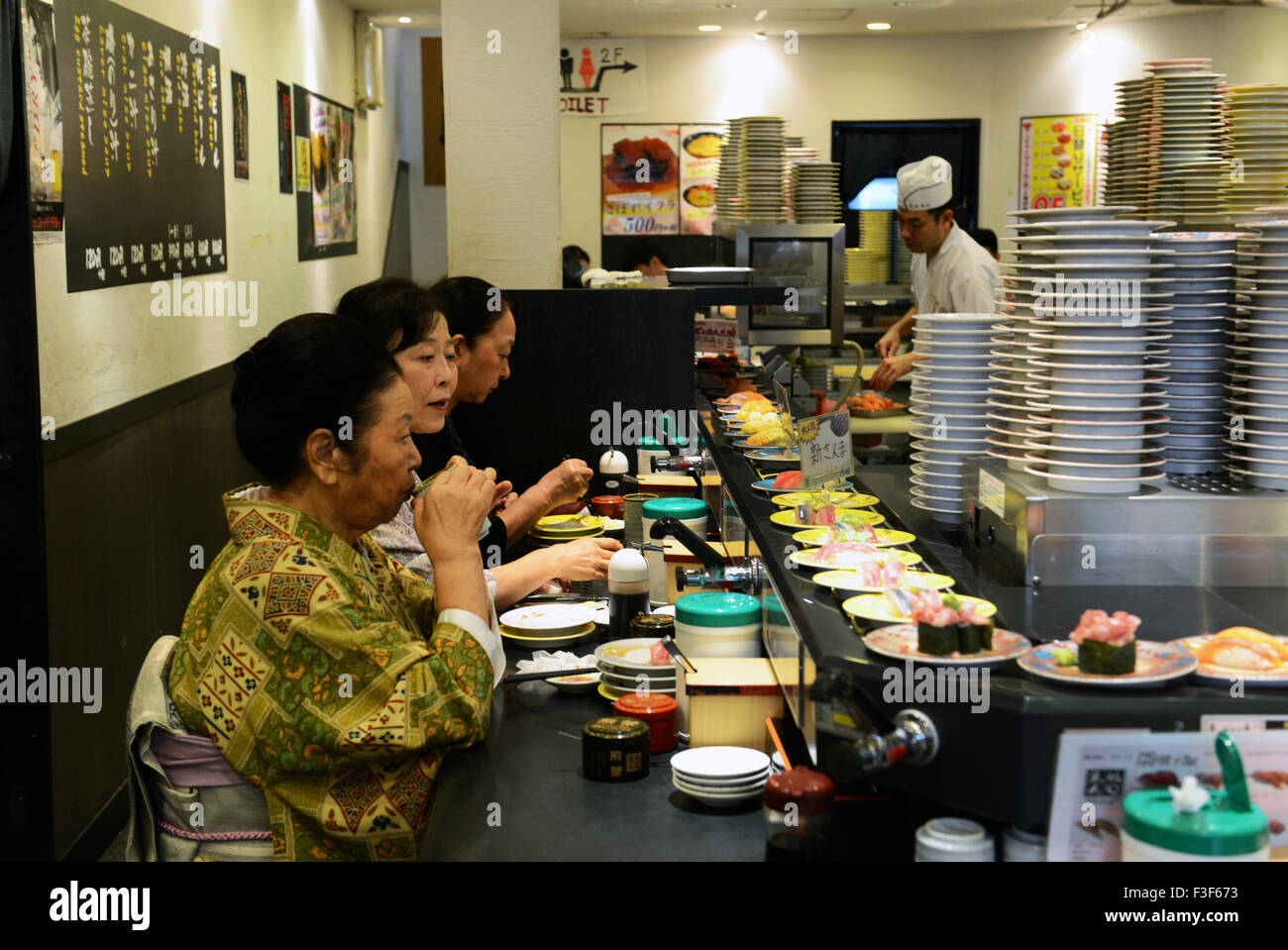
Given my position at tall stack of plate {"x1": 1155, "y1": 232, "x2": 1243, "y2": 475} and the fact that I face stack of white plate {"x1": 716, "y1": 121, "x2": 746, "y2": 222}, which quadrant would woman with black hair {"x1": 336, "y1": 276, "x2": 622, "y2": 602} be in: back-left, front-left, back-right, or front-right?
front-left

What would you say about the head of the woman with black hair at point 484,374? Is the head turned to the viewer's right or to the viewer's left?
to the viewer's right

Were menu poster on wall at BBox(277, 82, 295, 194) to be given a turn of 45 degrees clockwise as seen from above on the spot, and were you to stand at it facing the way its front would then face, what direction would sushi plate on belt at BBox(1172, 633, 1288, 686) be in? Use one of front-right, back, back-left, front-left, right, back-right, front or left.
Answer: front

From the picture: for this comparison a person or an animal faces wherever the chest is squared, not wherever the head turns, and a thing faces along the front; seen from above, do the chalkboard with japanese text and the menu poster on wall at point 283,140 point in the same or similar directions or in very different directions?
same or similar directions

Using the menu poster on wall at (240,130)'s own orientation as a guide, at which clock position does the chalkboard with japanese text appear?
The chalkboard with japanese text is roughly at 2 o'clock from the menu poster on wall.

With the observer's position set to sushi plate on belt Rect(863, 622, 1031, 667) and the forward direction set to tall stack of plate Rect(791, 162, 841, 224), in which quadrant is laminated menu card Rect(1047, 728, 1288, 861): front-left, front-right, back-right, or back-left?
back-right

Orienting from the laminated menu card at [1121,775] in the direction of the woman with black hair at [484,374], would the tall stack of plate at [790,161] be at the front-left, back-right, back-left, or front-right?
front-right

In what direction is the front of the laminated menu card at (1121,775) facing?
toward the camera

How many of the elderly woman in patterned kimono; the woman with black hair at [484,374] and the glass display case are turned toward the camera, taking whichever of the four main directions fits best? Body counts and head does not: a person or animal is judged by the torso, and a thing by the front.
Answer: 1

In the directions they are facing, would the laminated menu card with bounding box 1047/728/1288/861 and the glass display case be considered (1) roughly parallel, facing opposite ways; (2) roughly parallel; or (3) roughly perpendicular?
roughly parallel

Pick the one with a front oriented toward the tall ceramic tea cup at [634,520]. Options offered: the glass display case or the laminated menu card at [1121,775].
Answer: the glass display case

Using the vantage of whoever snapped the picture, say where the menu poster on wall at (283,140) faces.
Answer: facing the viewer and to the right of the viewer

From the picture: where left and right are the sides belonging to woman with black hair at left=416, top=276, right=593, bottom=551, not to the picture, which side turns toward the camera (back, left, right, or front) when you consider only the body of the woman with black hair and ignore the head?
right

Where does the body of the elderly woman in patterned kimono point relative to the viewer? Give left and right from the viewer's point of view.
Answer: facing to the right of the viewer

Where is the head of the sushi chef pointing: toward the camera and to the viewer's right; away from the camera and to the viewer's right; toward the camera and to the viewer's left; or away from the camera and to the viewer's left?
toward the camera and to the viewer's left
